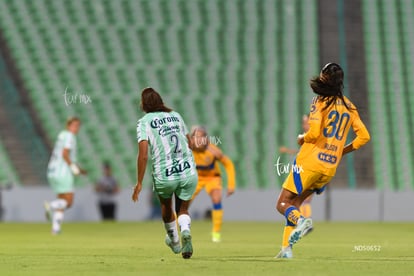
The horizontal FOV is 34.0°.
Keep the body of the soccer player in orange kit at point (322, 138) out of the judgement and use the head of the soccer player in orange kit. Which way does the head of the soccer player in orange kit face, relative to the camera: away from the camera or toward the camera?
away from the camera

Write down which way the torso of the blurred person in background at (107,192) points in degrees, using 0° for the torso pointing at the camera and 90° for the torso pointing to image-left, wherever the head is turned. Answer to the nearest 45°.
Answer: approximately 0°

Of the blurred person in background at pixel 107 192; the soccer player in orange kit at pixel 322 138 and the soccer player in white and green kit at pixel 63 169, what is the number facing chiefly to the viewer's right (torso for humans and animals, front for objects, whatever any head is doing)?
1

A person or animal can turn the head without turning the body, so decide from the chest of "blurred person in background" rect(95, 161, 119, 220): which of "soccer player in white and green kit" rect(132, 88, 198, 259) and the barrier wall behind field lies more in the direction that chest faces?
the soccer player in white and green kit

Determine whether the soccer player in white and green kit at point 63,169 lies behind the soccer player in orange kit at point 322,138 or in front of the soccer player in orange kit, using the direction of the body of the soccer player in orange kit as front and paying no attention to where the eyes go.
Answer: in front

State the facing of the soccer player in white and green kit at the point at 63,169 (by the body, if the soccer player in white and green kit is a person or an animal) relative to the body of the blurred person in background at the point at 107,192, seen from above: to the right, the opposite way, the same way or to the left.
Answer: to the left

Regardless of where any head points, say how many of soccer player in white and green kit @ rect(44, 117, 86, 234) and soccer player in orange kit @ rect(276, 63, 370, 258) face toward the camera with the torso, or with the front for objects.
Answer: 0

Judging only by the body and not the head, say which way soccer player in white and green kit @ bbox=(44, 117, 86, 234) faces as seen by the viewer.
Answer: to the viewer's right

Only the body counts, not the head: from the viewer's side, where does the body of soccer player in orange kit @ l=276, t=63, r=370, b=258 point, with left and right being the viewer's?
facing away from the viewer and to the left of the viewer

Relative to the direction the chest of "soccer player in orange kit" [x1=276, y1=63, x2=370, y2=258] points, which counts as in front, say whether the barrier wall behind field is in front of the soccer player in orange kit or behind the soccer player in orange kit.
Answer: in front

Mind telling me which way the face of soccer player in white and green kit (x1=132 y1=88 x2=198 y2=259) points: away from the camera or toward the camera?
away from the camera
